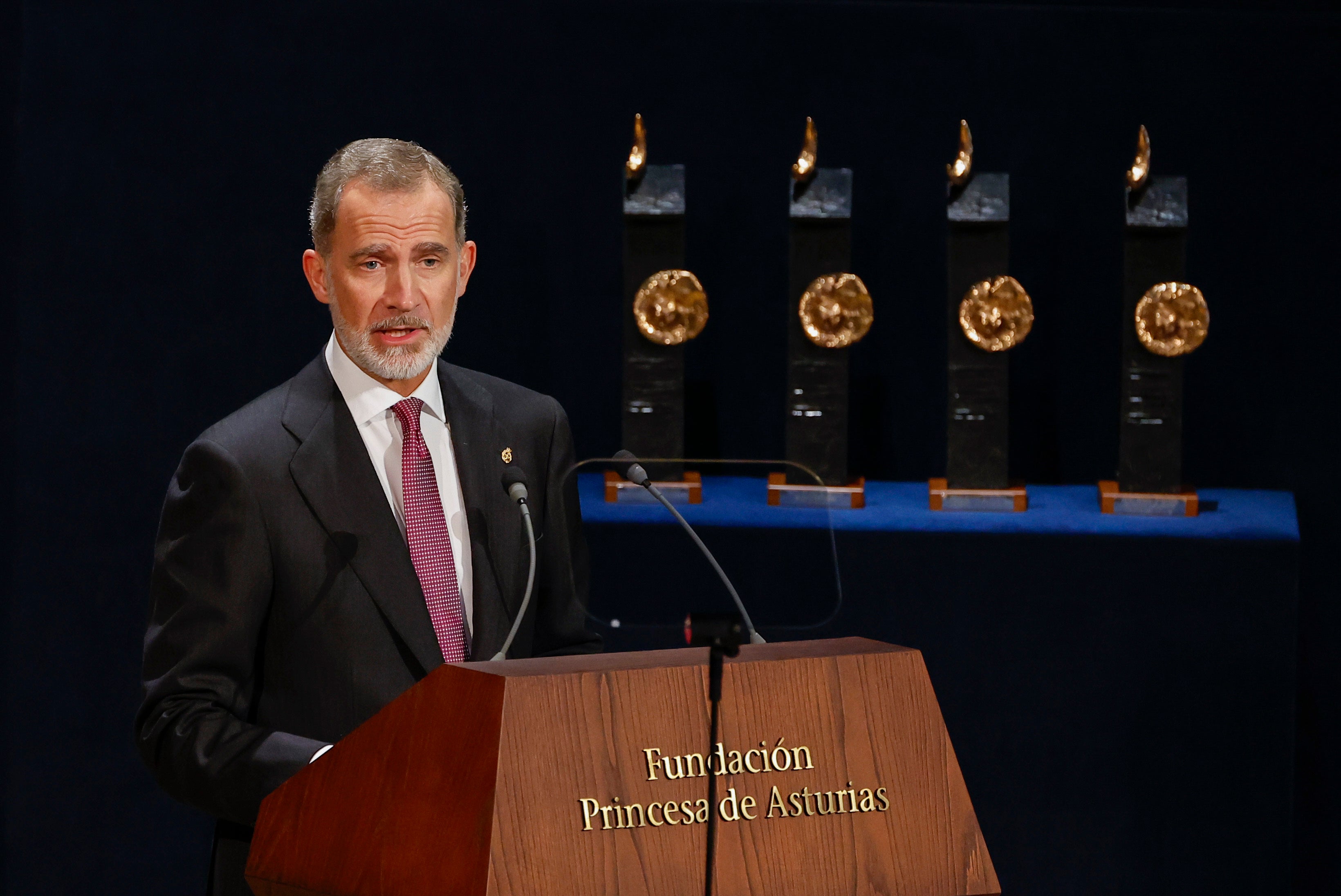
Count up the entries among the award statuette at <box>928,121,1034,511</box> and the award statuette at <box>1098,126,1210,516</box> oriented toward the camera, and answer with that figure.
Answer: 2

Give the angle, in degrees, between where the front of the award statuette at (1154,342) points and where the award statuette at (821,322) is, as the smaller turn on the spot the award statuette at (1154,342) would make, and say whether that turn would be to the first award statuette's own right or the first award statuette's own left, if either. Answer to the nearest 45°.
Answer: approximately 90° to the first award statuette's own right

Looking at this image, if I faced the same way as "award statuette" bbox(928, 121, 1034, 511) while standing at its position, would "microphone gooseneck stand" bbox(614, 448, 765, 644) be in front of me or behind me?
in front

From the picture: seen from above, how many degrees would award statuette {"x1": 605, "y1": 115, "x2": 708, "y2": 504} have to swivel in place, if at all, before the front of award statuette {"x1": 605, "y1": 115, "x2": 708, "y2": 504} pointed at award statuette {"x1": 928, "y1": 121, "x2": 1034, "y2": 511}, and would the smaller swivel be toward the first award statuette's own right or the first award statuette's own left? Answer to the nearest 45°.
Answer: approximately 90° to the first award statuette's own left

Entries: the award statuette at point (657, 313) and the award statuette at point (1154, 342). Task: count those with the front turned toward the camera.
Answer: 2

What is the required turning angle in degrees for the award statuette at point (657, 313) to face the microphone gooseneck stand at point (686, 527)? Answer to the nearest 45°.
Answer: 0° — it already faces it

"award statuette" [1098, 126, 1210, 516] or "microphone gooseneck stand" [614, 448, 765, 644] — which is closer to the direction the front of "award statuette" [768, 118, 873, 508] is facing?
the microphone gooseneck stand

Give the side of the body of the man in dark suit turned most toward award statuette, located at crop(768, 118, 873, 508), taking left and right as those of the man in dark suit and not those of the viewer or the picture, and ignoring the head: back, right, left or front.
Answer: left

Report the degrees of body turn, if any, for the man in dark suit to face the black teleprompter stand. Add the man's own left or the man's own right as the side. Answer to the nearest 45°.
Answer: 0° — they already face it
